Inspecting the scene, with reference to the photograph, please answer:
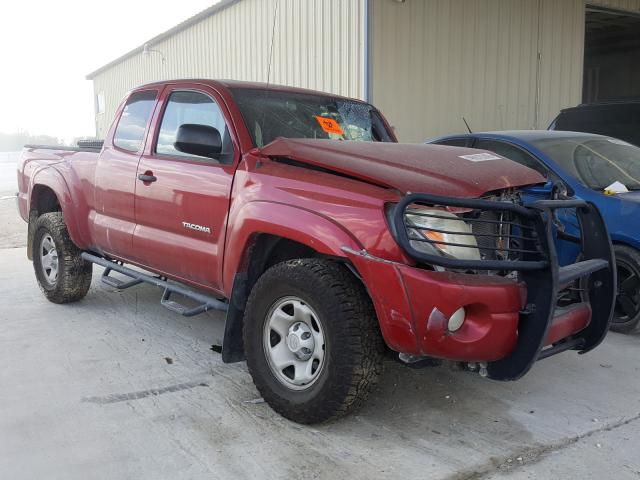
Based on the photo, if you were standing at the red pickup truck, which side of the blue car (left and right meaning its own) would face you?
right

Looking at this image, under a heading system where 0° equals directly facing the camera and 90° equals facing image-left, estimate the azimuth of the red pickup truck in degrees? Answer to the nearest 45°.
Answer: approximately 315°

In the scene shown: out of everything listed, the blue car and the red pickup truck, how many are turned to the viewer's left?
0

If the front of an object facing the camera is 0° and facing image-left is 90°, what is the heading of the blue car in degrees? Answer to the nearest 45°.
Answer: approximately 315°

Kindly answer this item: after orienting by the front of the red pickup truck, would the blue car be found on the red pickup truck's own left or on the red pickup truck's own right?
on the red pickup truck's own left

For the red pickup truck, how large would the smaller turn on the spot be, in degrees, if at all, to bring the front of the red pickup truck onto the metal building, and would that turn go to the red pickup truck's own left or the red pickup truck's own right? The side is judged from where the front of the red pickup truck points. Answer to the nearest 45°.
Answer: approximately 135° to the red pickup truck's own left
